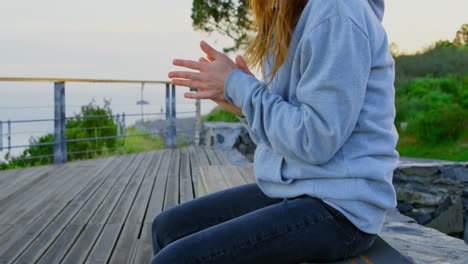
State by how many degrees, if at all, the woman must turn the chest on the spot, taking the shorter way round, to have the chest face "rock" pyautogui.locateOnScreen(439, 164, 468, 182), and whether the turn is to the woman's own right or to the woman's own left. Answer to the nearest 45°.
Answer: approximately 135° to the woman's own right

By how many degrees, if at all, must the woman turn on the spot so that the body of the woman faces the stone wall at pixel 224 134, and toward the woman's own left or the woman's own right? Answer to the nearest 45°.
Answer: approximately 90° to the woman's own right

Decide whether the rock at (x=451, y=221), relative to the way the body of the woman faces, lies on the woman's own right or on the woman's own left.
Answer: on the woman's own right

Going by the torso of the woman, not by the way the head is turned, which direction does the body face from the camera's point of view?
to the viewer's left

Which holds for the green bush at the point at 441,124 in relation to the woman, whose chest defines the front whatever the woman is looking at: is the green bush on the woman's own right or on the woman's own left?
on the woman's own right

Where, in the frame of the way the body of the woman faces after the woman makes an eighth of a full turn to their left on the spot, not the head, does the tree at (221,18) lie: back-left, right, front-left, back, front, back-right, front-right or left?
back-right
